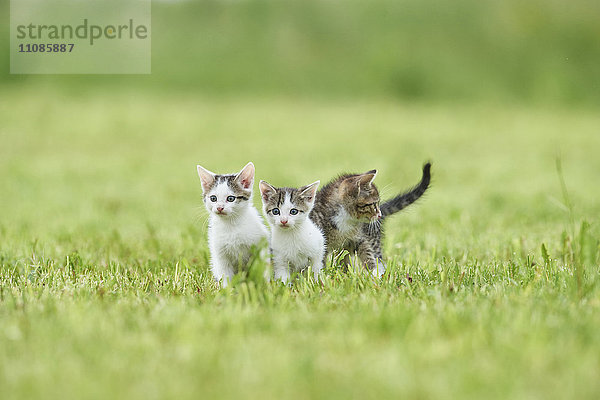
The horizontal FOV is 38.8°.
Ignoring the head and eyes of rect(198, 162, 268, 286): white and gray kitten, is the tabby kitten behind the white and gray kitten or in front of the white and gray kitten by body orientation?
behind

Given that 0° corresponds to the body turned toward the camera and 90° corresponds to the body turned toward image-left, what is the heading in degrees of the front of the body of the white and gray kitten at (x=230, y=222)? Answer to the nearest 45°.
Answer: approximately 45°
